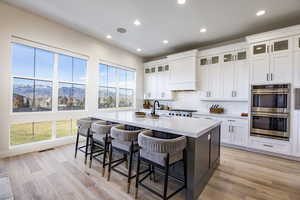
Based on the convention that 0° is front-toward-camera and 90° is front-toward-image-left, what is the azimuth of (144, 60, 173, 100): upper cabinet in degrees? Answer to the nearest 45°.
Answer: approximately 45°

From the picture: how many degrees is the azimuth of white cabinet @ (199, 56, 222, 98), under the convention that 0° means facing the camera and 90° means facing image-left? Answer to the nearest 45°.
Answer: approximately 0°

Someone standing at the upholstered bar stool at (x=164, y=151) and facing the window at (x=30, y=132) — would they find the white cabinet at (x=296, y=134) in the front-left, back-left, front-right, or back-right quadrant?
back-right

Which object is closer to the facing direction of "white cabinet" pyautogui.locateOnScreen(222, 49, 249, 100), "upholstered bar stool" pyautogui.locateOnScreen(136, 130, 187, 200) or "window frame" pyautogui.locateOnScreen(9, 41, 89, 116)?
the upholstered bar stool

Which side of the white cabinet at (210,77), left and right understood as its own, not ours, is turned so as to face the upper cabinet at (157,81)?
right
